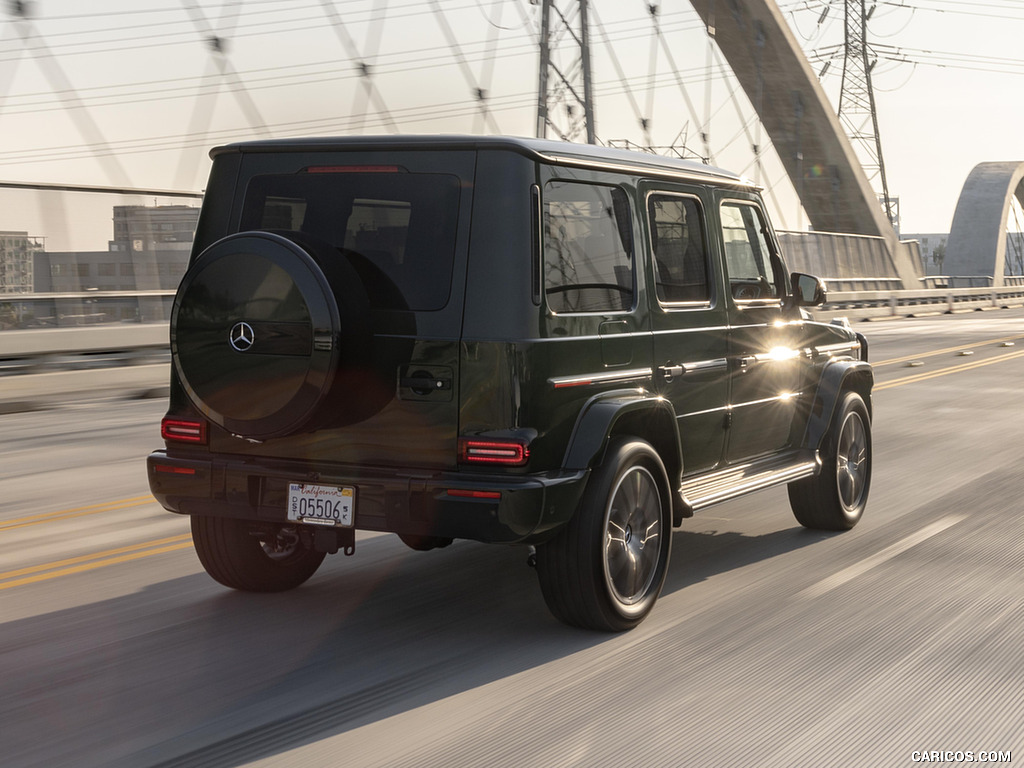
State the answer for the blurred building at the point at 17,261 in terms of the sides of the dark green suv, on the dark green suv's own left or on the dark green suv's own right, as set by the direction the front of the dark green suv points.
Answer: on the dark green suv's own left

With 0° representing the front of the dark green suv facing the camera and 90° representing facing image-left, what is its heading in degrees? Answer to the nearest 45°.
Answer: approximately 225°

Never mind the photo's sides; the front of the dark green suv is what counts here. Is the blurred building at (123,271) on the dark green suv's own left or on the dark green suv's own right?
on the dark green suv's own left

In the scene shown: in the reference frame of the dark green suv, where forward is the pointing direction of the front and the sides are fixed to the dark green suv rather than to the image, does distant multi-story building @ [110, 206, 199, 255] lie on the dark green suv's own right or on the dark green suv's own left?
on the dark green suv's own left
